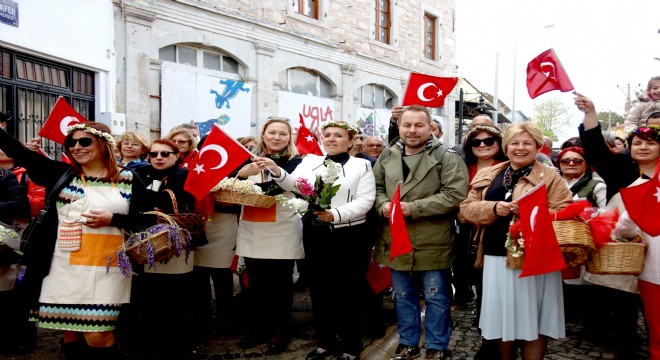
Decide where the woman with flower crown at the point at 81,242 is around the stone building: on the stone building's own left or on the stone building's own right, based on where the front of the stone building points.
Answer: on the stone building's own right

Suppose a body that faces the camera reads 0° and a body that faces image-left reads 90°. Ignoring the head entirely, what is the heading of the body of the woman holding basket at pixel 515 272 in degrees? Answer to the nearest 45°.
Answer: approximately 0°

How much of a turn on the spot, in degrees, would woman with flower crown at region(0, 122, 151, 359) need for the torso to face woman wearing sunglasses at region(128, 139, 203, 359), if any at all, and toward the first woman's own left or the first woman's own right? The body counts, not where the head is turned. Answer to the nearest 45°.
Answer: approximately 135° to the first woman's own left

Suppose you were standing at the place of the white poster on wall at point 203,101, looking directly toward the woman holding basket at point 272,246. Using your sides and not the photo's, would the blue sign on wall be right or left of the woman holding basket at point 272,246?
right

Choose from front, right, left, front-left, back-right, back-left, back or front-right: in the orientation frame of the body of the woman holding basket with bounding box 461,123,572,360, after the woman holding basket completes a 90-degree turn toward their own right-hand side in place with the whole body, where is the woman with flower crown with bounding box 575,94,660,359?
back-right

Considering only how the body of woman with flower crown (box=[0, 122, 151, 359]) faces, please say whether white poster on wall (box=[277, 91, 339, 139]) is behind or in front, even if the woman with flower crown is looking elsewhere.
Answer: behind

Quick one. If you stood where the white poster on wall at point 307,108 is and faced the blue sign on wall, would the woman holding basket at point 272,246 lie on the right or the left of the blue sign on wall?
left

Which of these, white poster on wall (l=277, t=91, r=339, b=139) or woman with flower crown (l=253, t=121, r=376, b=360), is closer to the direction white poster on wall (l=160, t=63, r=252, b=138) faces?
the woman with flower crown

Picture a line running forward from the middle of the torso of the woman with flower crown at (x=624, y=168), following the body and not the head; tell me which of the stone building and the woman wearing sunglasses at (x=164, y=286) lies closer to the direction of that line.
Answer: the woman wearing sunglasses

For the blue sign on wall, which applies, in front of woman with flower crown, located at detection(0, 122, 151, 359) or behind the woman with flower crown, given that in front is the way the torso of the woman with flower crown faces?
behind

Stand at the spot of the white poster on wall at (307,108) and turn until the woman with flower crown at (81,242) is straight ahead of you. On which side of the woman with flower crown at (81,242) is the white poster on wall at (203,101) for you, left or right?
right

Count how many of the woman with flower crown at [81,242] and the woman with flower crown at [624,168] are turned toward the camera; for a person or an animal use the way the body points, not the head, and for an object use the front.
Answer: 2

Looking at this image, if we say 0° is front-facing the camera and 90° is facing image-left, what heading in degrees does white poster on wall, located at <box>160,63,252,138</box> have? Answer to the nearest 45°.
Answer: approximately 315°
